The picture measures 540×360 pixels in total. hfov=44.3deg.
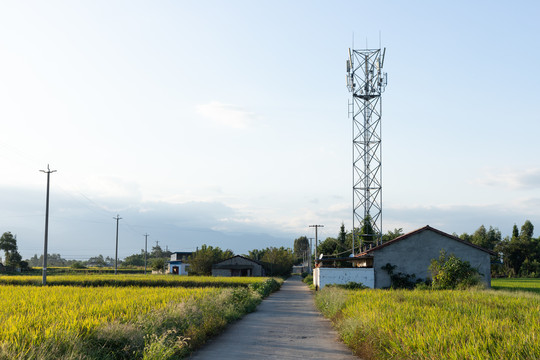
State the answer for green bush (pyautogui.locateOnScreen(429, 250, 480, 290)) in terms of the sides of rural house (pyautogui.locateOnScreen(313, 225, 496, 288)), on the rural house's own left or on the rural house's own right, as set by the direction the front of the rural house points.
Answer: on the rural house's own left

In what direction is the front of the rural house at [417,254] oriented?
to the viewer's left
